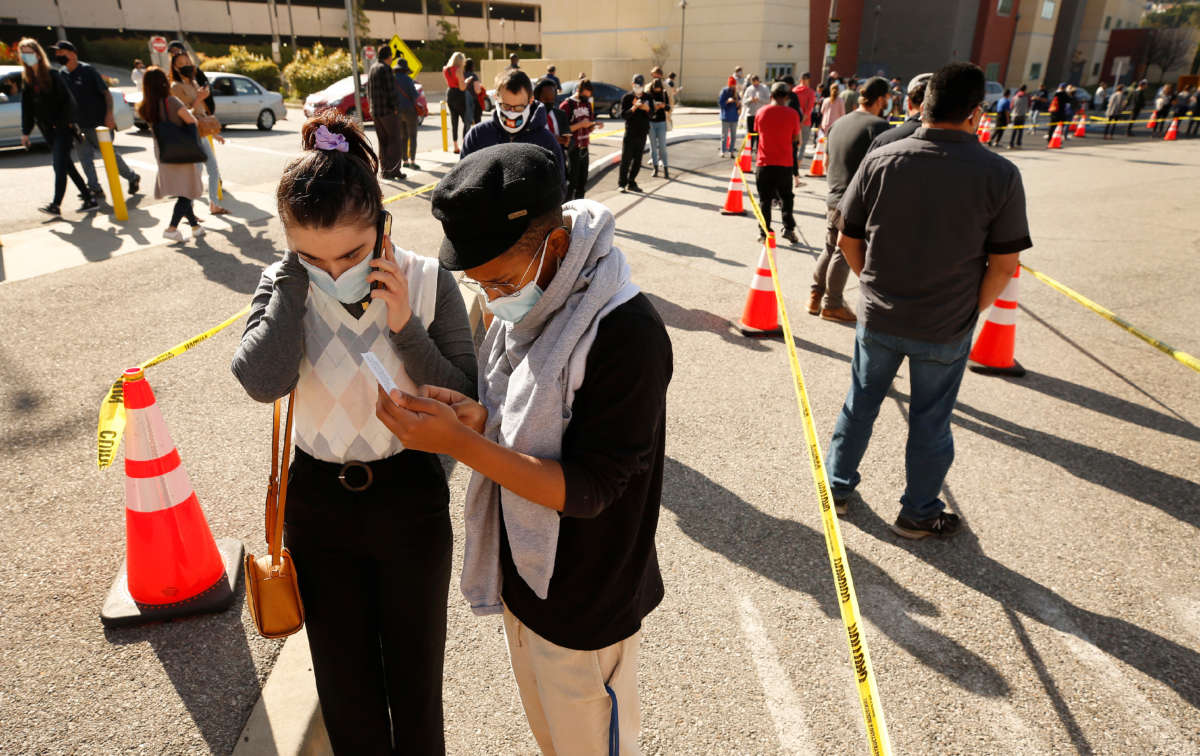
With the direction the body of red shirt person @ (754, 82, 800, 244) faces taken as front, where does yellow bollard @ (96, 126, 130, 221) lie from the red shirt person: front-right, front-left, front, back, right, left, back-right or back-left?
left

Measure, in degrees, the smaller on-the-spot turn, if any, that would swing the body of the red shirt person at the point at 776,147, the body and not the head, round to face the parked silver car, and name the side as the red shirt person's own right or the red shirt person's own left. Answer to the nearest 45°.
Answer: approximately 45° to the red shirt person's own left

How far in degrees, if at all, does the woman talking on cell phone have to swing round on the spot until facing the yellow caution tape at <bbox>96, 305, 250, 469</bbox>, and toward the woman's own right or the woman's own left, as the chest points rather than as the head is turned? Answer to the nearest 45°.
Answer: approximately 135° to the woman's own right

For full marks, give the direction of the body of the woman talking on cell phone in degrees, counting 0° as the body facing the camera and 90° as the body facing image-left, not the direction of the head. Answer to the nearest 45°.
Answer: approximately 0°

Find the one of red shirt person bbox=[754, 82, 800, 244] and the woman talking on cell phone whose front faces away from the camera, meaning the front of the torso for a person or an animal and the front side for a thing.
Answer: the red shirt person

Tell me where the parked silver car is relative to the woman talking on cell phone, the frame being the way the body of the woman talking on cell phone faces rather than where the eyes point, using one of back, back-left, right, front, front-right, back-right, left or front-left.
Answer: back

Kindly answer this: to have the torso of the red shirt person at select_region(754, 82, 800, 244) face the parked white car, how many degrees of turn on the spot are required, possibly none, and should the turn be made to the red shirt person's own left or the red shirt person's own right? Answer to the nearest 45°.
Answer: approximately 90° to the red shirt person's own left

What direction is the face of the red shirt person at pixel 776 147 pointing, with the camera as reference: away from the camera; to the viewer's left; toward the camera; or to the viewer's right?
away from the camera

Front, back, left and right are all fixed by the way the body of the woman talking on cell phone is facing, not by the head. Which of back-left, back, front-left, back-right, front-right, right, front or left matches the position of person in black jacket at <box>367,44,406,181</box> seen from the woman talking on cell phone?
back

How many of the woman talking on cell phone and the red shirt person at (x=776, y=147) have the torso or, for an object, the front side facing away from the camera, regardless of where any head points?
1

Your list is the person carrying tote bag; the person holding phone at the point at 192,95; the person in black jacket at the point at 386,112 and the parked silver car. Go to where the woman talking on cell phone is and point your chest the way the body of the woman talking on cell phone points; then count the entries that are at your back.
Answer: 4

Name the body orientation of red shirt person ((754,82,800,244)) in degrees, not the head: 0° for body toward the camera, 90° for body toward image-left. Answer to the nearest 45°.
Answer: approximately 180°

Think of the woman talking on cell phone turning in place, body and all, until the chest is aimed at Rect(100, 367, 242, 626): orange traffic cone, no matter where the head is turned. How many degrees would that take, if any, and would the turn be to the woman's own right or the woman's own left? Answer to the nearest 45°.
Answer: approximately 135° to the woman's own right
